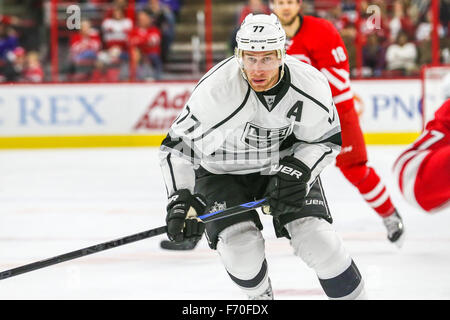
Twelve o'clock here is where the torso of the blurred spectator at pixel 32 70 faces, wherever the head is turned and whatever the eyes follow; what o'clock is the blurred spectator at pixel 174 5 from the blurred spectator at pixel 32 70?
the blurred spectator at pixel 174 5 is roughly at 8 o'clock from the blurred spectator at pixel 32 70.

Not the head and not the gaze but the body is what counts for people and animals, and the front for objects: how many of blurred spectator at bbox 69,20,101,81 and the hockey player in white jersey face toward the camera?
2

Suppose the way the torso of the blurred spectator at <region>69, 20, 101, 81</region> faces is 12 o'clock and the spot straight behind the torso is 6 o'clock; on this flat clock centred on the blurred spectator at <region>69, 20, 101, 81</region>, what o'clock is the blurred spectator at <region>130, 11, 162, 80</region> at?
the blurred spectator at <region>130, 11, 162, 80</region> is roughly at 9 o'clock from the blurred spectator at <region>69, 20, 101, 81</region>.

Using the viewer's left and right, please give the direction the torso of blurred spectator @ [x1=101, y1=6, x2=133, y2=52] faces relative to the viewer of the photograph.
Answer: facing the viewer

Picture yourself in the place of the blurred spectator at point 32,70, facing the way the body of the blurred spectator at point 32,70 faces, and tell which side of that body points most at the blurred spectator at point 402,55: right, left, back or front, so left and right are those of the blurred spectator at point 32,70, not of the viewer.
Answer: left

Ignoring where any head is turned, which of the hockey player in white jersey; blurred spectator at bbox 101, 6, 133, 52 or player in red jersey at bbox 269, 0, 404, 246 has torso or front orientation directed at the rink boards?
the blurred spectator

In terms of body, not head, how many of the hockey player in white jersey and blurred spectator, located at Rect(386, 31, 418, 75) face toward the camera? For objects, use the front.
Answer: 2

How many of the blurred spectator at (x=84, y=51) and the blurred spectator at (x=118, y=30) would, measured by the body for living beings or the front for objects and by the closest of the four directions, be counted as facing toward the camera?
2

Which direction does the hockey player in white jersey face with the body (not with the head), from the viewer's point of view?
toward the camera

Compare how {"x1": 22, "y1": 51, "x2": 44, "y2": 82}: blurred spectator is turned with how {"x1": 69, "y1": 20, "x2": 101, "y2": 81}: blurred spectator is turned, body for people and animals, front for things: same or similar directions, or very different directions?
same or similar directions

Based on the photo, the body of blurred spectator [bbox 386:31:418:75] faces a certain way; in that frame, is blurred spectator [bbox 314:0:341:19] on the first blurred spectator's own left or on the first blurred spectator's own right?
on the first blurred spectator's own right

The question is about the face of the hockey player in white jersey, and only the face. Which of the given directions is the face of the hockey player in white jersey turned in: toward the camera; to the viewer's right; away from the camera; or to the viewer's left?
toward the camera

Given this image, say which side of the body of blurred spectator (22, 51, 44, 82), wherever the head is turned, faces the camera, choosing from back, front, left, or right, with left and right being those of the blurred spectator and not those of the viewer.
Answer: front

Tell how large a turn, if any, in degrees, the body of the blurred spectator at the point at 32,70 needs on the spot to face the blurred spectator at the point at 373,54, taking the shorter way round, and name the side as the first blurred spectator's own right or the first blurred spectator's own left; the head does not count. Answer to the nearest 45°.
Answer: approximately 90° to the first blurred spectator's own left

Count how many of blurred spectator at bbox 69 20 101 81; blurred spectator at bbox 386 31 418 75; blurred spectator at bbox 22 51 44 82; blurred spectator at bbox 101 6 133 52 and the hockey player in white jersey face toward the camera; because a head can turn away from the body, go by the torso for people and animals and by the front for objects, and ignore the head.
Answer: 5

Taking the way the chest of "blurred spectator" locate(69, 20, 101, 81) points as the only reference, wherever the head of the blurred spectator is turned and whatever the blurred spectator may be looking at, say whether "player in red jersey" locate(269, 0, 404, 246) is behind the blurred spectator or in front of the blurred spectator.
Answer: in front

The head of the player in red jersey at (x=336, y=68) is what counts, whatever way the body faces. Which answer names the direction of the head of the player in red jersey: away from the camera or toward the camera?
toward the camera
